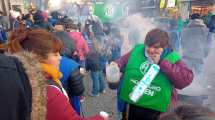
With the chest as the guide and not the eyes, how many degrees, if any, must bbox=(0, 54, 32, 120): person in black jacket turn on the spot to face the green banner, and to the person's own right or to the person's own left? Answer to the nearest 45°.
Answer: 0° — they already face it

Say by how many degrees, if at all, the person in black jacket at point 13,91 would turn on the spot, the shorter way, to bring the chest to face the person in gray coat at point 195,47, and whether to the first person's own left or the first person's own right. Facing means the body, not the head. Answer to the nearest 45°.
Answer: approximately 45° to the first person's own right

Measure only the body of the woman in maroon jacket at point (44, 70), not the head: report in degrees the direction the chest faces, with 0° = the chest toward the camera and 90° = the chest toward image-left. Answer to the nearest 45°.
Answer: approximately 270°

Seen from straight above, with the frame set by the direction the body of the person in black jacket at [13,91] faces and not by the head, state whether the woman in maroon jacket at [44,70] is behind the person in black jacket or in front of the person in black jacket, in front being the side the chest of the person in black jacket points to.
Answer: in front

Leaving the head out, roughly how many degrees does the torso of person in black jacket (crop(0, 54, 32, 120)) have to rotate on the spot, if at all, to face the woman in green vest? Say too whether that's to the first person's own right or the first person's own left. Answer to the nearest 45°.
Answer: approximately 45° to the first person's own right

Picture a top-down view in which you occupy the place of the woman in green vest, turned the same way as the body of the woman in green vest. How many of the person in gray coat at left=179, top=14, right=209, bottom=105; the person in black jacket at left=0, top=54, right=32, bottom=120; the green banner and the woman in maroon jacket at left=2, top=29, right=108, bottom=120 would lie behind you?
2

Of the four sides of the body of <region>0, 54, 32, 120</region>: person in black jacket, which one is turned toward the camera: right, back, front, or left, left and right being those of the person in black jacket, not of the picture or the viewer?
back

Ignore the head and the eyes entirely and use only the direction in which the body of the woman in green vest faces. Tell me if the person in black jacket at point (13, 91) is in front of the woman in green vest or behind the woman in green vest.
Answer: in front

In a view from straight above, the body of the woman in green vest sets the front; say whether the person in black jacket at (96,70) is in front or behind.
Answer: behind

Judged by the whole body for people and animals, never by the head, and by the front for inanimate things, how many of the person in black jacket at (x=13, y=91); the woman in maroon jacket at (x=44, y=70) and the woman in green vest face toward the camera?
1

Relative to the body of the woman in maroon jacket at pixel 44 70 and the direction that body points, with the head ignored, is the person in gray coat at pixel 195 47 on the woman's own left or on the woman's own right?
on the woman's own left

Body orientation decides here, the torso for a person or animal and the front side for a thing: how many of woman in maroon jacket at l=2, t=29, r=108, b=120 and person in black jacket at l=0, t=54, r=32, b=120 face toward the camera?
0

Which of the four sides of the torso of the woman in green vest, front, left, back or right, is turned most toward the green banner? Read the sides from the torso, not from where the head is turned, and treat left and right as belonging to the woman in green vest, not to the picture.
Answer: back

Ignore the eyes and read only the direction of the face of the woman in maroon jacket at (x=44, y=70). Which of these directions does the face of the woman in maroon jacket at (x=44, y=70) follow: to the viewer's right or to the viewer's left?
to the viewer's right

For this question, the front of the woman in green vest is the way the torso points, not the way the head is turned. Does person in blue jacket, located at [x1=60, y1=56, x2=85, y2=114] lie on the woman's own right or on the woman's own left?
on the woman's own right
